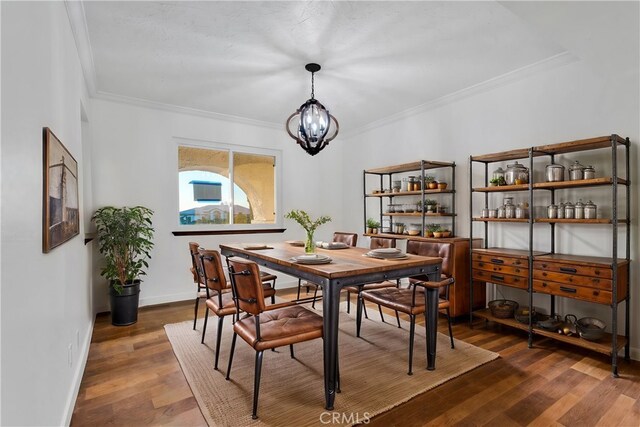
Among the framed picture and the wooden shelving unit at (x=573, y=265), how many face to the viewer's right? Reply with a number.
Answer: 1

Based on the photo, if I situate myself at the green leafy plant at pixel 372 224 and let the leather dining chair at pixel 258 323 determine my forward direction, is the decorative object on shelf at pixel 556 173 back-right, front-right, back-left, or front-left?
front-left

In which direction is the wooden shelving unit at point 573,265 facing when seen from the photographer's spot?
facing the viewer and to the left of the viewer

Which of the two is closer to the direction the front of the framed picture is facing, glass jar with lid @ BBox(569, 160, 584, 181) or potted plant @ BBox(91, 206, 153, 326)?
the glass jar with lid

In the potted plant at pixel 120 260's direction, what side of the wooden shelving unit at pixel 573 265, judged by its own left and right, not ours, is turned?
front

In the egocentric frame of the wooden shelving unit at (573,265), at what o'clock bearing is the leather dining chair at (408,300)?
The leather dining chair is roughly at 12 o'clock from the wooden shelving unit.

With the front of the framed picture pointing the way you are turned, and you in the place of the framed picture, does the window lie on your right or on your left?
on your left

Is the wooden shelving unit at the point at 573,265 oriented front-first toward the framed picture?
yes

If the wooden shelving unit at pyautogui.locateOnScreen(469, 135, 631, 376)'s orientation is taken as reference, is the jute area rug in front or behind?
in front

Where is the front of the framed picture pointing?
to the viewer's right

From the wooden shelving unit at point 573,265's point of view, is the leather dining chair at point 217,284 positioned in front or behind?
in front
